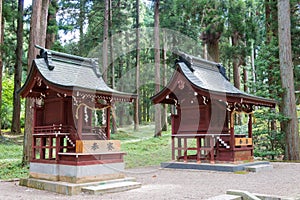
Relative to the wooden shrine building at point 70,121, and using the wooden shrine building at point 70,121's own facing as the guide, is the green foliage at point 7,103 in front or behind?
behind

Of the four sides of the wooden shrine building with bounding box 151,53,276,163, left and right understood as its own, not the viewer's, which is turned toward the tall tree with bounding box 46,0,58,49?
back

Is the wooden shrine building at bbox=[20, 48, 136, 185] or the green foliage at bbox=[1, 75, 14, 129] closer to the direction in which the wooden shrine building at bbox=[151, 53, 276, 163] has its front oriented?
the wooden shrine building

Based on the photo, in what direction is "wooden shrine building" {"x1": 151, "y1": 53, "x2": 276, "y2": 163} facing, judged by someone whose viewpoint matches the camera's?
facing the viewer and to the right of the viewer

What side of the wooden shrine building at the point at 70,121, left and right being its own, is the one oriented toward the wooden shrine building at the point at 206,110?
left

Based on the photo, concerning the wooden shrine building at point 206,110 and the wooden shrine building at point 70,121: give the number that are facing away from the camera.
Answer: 0

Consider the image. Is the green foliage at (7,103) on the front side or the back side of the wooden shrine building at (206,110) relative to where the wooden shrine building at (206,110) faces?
on the back side

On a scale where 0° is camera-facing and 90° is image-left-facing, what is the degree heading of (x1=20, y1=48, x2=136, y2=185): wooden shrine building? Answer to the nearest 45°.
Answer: approximately 315°

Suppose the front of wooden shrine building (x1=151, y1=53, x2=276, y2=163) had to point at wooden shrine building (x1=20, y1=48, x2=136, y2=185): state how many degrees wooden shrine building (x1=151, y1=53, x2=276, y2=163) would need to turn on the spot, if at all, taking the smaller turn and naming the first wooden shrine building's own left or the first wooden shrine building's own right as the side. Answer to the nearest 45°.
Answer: approximately 90° to the first wooden shrine building's own right

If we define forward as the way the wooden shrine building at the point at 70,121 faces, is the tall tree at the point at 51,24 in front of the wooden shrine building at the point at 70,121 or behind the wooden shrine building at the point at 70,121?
behind

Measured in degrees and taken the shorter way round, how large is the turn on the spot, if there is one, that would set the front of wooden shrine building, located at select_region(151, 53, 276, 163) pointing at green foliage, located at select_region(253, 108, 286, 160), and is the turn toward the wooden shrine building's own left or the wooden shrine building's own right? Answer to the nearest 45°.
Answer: approximately 90° to the wooden shrine building's own left
